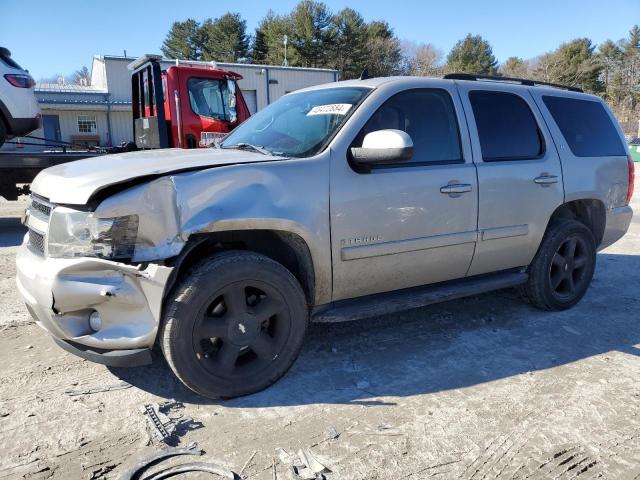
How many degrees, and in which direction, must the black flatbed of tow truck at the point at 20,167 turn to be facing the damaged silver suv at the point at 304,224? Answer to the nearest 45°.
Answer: approximately 90° to its right

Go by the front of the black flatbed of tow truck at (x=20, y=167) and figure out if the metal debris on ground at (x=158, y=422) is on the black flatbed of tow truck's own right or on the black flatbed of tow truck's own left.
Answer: on the black flatbed of tow truck's own right

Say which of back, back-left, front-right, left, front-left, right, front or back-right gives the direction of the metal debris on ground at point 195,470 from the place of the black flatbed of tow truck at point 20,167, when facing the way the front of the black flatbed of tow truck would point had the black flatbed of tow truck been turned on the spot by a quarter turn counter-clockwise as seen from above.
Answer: back

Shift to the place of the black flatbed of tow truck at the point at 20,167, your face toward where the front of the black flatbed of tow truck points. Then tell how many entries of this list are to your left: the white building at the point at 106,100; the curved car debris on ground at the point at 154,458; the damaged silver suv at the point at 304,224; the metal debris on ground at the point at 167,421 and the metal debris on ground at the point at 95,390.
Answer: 1

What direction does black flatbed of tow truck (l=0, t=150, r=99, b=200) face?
to the viewer's right

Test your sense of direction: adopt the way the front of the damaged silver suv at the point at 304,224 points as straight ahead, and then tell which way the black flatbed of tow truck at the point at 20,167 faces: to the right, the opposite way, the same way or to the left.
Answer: the opposite way

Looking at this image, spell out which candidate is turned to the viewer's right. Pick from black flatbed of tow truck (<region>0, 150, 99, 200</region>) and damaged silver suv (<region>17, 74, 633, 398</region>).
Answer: the black flatbed of tow truck

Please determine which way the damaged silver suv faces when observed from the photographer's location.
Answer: facing the viewer and to the left of the viewer

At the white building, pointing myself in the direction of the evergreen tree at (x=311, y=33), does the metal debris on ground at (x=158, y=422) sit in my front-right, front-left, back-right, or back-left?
back-right

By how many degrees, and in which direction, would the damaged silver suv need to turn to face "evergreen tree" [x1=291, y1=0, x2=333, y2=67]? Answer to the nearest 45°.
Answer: approximately 135° to its right

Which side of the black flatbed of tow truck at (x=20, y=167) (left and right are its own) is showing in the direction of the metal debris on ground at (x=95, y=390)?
right

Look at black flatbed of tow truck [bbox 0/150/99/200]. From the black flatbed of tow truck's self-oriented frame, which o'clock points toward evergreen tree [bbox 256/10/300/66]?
The evergreen tree is roughly at 10 o'clock from the black flatbed of tow truck.

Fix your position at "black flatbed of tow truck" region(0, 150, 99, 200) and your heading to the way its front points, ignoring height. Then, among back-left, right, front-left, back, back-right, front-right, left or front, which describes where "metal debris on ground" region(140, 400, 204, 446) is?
right

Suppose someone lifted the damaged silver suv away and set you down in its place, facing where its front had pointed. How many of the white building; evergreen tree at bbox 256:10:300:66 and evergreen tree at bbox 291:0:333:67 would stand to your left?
0

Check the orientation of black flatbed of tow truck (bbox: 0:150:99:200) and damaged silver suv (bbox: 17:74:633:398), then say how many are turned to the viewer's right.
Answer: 1

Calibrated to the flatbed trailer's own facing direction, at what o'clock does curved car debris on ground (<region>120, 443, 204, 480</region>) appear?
The curved car debris on ground is roughly at 3 o'clock from the flatbed trailer.

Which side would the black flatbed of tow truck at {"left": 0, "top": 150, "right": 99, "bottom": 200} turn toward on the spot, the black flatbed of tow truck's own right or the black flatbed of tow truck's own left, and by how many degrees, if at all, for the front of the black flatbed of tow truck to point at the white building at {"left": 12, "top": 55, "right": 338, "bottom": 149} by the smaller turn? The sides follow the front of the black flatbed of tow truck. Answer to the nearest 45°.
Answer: approximately 90° to the black flatbed of tow truck's own left
